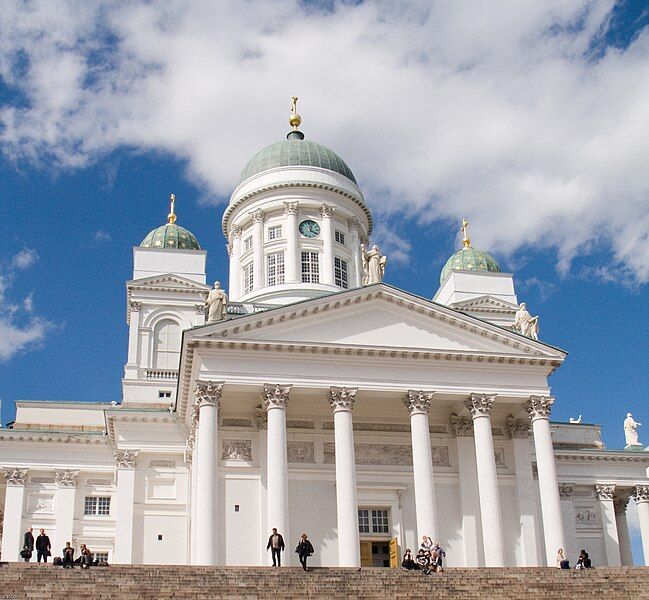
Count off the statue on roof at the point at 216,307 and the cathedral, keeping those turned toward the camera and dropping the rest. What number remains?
2

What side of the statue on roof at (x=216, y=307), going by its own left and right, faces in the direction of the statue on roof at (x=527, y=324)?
left

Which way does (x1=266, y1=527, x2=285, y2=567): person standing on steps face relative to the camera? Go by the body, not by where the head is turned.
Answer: toward the camera

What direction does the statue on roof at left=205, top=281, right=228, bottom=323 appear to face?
toward the camera

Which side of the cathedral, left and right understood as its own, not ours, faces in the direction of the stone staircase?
front

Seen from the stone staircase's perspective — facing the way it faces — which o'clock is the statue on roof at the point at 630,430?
The statue on roof is roughly at 7 o'clock from the stone staircase.

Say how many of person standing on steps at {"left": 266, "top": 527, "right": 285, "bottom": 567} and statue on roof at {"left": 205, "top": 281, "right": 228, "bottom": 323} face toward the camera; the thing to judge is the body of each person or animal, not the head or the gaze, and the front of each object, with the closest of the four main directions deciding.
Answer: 2

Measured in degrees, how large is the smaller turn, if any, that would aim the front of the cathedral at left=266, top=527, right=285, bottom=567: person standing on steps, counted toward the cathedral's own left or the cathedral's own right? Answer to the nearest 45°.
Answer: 0° — it already faces them

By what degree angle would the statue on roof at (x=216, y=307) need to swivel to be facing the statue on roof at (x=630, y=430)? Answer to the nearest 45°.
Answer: approximately 135° to its left
